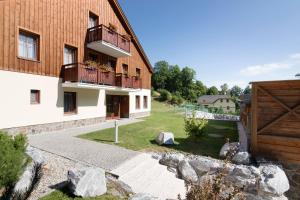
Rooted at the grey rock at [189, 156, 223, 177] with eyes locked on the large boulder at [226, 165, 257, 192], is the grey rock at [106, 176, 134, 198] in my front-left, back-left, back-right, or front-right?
back-right

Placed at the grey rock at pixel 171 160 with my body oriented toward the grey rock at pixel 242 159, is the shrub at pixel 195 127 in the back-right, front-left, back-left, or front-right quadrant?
front-left

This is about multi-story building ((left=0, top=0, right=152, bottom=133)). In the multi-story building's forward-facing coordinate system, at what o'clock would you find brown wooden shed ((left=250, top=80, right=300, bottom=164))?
The brown wooden shed is roughly at 12 o'clock from the multi-story building.

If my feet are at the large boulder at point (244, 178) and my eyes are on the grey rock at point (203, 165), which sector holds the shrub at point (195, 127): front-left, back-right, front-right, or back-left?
front-right

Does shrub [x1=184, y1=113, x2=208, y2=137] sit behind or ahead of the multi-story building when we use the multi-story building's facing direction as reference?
ahead

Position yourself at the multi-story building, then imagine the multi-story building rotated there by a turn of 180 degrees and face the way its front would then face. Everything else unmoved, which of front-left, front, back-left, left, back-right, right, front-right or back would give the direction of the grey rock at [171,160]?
back

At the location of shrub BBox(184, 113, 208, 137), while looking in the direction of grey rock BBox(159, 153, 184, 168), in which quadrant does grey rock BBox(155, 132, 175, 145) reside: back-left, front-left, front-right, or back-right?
front-right

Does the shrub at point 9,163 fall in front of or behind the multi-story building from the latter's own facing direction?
in front

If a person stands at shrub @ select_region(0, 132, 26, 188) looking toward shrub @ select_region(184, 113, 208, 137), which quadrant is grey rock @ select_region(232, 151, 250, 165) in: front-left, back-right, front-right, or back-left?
front-right

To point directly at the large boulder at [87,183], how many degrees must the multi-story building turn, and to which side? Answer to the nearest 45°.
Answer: approximately 45° to its right

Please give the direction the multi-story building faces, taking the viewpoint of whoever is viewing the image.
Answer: facing the viewer and to the right of the viewer

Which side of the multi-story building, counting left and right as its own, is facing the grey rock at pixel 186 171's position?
front

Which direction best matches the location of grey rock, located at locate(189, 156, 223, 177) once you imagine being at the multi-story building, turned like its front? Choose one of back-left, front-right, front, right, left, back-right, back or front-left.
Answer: front

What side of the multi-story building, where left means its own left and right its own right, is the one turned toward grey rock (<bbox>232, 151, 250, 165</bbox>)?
front
